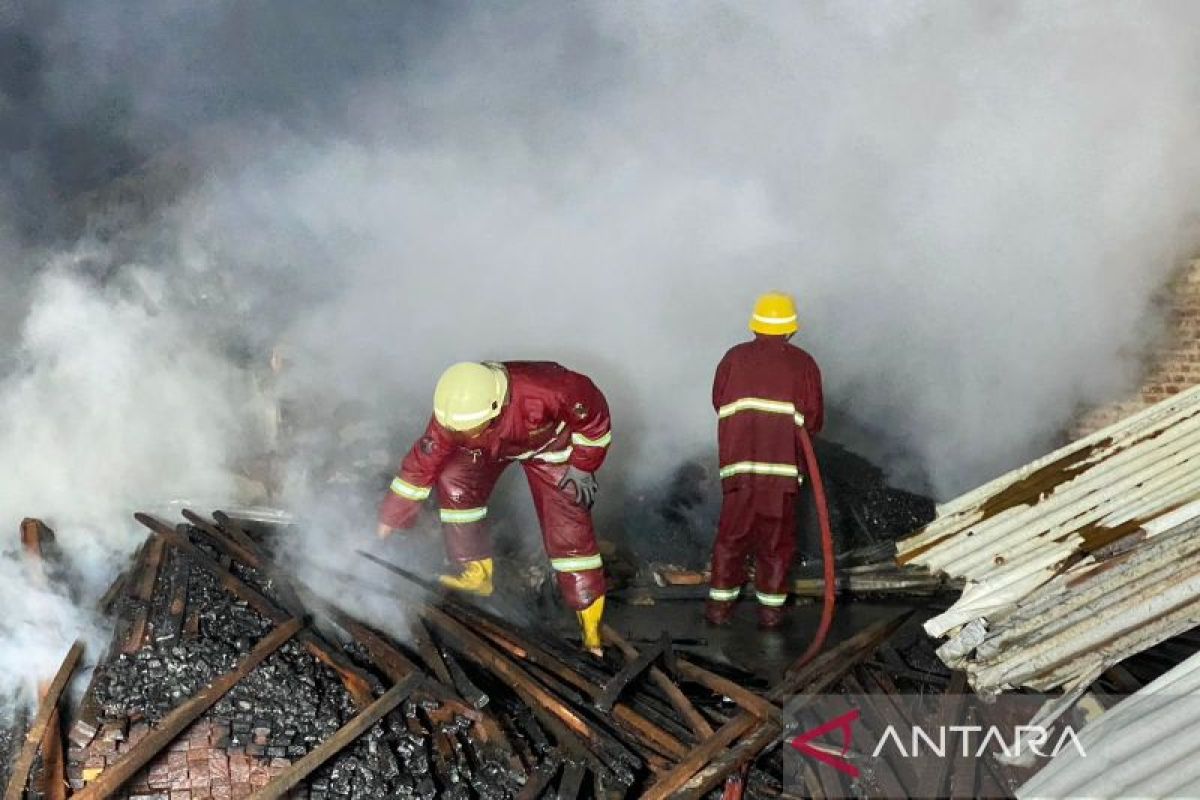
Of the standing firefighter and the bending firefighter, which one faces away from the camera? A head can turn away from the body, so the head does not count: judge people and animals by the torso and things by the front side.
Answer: the standing firefighter

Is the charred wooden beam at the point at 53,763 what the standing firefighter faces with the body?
no

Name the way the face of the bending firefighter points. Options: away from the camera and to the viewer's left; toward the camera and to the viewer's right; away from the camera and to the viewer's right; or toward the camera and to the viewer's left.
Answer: toward the camera and to the viewer's left

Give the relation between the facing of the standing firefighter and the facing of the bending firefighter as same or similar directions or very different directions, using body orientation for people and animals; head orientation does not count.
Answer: very different directions

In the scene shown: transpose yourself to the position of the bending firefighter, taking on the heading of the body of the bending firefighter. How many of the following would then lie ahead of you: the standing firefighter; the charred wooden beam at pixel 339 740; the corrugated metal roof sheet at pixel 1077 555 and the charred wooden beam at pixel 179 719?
2

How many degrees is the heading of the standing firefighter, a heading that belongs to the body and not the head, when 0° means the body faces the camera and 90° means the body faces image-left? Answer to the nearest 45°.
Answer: approximately 180°

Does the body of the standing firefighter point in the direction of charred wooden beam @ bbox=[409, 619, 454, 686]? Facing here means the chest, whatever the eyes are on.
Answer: no

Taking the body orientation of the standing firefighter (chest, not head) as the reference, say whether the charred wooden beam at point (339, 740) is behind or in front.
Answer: behind

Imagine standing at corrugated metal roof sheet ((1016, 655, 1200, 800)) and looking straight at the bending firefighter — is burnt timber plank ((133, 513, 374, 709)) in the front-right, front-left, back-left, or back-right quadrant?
front-left

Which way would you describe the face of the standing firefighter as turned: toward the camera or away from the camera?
away from the camera

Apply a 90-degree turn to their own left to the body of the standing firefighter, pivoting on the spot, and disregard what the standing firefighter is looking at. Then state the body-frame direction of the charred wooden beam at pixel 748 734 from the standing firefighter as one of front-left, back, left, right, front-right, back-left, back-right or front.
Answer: left

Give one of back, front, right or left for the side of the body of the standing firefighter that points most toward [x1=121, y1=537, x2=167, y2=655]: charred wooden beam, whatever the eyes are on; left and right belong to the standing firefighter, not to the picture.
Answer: left

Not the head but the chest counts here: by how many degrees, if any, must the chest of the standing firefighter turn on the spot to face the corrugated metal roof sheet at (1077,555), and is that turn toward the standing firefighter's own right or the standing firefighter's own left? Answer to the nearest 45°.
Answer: approximately 90° to the standing firefighter's own right

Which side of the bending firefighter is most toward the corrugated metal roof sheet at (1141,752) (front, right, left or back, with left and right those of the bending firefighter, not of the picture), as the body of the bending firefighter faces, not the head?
left

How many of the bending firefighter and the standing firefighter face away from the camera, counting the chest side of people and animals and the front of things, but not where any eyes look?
1
